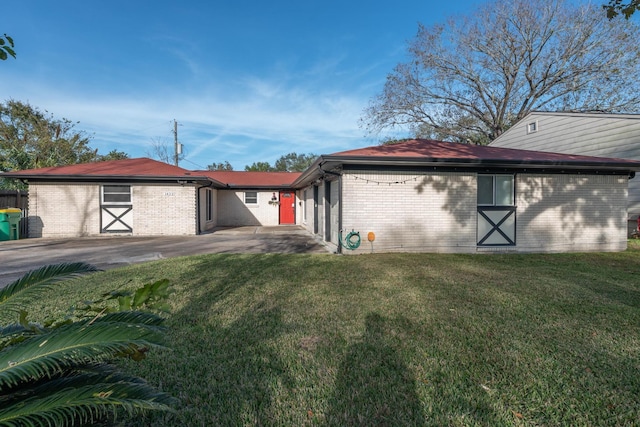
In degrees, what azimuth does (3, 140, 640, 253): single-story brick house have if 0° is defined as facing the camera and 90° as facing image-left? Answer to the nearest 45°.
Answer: approximately 0°

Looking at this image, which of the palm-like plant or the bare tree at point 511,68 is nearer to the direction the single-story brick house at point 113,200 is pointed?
the palm-like plant

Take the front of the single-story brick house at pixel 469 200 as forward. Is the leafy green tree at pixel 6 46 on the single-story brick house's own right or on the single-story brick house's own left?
on the single-story brick house's own right

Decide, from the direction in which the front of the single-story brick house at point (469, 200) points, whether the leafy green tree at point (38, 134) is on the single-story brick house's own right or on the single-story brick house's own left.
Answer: on the single-story brick house's own right

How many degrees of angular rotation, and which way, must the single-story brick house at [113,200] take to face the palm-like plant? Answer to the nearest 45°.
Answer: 0° — it already faces it

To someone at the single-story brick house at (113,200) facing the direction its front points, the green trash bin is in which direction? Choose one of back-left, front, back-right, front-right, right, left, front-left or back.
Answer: right

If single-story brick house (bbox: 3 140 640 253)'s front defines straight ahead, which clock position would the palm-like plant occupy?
The palm-like plant is roughly at 1 o'clock from the single-story brick house.

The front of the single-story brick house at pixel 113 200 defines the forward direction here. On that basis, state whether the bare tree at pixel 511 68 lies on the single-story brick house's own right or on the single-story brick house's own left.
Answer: on the single-story brick house's own left

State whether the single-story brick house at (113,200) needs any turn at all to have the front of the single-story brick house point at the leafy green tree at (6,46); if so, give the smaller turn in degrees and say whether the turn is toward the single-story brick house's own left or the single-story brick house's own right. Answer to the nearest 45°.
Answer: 0° — it already faces it
